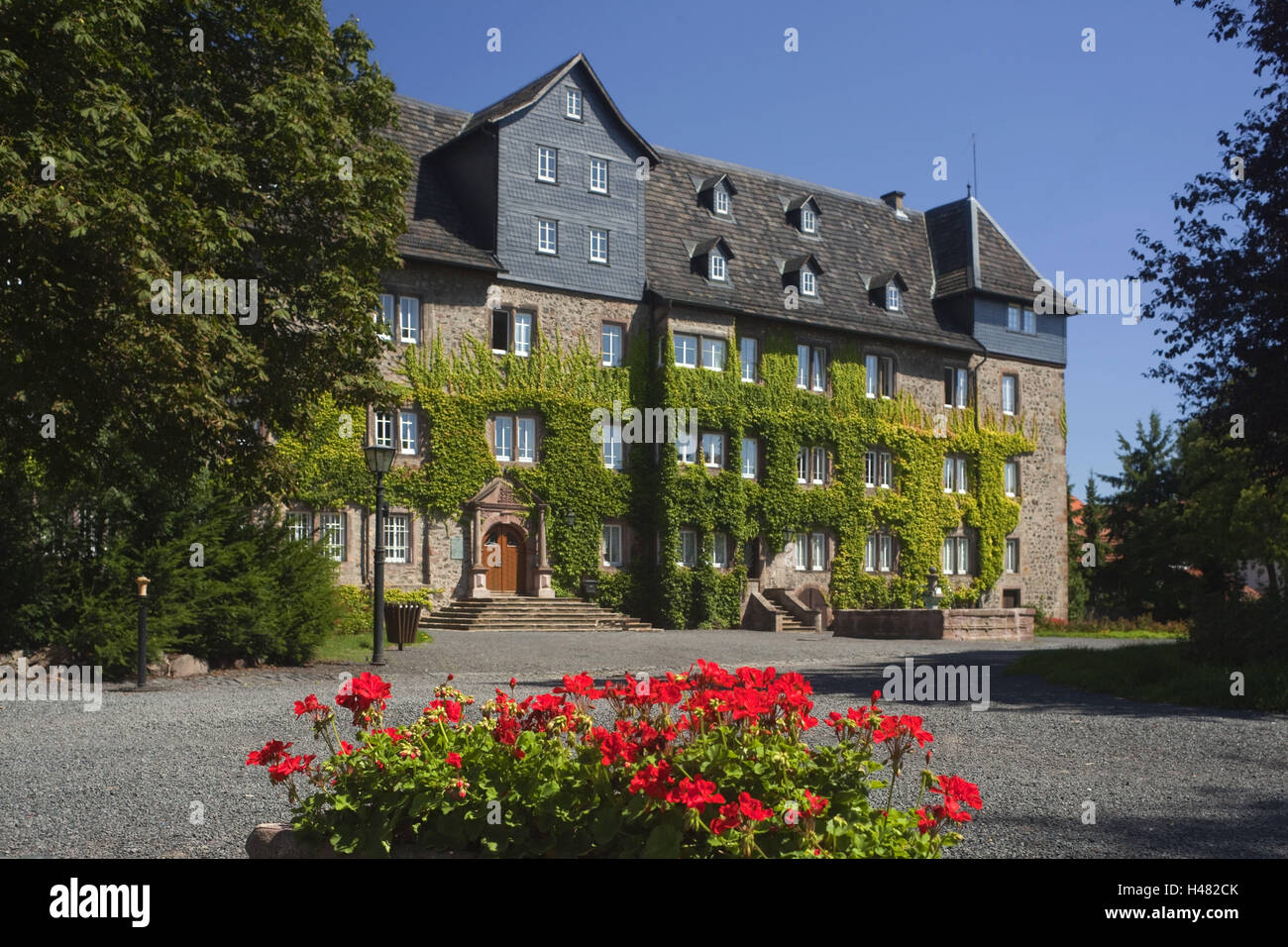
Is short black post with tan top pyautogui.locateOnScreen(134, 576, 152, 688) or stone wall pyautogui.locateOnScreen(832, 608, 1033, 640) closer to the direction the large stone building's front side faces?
the stone wall

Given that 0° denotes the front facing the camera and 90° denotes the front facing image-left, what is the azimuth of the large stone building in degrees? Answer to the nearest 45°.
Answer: approximately 315°

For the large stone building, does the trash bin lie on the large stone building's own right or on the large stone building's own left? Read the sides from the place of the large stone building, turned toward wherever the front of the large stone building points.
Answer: on the large stone building's own right

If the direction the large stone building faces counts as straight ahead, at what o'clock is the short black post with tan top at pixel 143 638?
The short black post with tan top is roughly at 2 o'clock from the large stone building.

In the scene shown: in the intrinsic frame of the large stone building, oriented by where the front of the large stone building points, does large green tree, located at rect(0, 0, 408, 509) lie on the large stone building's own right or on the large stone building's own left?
on the large stone building's own right

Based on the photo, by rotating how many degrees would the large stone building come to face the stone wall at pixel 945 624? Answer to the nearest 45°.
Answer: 0° — it already faces it

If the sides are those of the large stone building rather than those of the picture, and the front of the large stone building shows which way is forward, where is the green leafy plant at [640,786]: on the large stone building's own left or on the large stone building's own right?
on the large stone building's own right

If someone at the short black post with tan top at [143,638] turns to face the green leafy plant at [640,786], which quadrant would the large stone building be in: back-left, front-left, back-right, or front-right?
back-left
